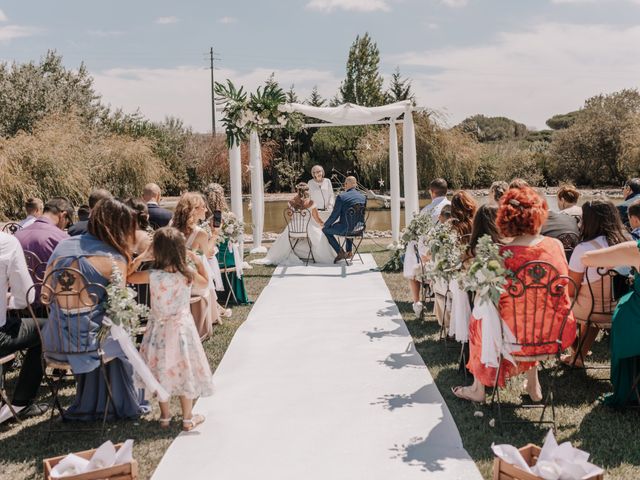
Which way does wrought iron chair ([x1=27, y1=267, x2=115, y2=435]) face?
away from the camera

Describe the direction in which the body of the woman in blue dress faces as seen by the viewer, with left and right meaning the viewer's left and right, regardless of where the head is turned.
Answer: facing away from the viewer and to the right of the viewer

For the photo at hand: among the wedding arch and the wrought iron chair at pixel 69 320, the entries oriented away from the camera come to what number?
1

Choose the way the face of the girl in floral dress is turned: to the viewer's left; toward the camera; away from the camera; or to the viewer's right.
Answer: away from the camera

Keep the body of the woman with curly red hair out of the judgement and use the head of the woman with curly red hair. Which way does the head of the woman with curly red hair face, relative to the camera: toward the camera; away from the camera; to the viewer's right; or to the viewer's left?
away from the camera

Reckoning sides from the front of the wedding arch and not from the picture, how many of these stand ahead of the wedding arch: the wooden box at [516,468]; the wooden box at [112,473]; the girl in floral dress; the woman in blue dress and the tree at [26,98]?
4

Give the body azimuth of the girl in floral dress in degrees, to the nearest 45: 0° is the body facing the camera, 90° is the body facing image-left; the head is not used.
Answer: approximately 180°

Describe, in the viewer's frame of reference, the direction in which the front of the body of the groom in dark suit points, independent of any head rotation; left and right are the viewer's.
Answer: facing away from the viewer and to the left of the viewer

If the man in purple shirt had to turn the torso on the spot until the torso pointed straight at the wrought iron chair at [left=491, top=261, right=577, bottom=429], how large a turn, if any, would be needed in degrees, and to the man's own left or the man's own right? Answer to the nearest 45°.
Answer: approximately 90° to the man's own right

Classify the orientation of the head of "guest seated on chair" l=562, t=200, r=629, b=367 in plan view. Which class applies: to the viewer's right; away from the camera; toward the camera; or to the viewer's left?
away from the camera

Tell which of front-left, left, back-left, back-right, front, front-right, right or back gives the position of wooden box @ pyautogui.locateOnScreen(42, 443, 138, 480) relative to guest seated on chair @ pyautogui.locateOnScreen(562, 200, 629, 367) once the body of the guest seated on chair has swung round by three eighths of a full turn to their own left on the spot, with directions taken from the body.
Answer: front-right

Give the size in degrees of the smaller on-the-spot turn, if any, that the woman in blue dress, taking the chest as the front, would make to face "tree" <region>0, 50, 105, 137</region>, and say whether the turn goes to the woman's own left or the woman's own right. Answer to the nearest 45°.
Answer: approximately 45° to the woman's own left

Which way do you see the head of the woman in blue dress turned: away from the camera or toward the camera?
away from the camera
